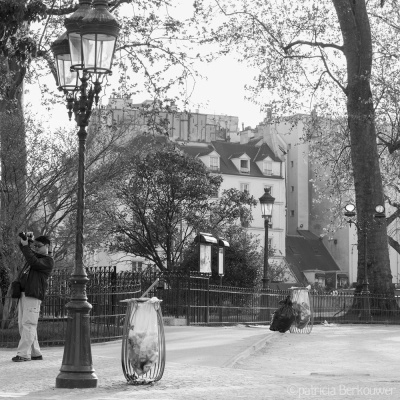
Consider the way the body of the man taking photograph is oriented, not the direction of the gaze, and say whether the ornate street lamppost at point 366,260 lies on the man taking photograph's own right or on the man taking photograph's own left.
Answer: on the man taking photograph's own right

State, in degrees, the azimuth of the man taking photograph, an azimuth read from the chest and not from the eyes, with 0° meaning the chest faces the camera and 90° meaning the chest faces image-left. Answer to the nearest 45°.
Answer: approximately 90°

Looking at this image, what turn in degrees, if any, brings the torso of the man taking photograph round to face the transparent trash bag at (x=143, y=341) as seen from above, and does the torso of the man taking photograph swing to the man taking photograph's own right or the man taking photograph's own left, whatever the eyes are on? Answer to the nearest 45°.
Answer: approximately 135° to the man taking photograph's own left
